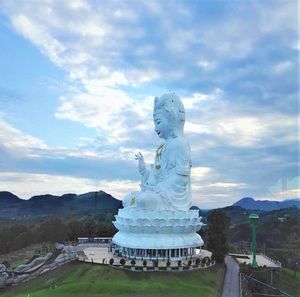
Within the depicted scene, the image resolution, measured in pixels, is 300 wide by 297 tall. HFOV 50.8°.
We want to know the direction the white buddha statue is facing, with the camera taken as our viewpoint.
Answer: facing to the left of the viewer
